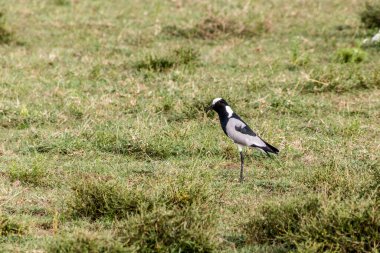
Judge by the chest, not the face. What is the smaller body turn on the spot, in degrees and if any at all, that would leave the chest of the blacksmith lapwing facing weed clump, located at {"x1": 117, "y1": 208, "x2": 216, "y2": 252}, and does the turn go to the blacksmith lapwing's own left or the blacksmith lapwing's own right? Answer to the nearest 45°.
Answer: approximately 90° to the blacksmith lapwing's own left

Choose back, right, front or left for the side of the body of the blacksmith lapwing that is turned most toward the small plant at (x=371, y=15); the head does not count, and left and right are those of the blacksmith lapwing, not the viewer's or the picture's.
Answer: right

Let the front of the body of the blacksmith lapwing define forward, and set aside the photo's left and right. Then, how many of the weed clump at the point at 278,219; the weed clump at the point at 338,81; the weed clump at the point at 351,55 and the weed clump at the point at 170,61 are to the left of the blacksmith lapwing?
1

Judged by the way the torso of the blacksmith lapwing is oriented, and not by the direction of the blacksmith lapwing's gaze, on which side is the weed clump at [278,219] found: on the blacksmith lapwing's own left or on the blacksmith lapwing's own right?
on the blacksmith lapwing's own left

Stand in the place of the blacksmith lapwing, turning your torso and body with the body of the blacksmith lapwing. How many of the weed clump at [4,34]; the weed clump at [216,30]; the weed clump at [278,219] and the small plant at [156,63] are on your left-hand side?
1

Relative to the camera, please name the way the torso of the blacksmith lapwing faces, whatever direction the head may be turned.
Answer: to the viewer's left

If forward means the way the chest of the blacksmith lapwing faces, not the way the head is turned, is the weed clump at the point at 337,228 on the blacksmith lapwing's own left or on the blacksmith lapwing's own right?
on the blacksmith lapwing's own left

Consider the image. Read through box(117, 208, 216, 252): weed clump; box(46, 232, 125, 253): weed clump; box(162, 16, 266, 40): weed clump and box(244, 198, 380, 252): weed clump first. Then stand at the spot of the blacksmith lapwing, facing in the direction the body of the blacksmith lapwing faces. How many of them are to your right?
1

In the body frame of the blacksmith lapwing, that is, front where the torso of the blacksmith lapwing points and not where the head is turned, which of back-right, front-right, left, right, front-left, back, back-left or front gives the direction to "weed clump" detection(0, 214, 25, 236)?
front-left

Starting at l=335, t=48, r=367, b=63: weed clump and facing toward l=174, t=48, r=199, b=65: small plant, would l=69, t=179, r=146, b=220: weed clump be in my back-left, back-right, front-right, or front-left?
front-left

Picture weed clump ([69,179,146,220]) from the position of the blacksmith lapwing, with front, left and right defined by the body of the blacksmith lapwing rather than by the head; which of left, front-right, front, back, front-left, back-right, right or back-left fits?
front-left

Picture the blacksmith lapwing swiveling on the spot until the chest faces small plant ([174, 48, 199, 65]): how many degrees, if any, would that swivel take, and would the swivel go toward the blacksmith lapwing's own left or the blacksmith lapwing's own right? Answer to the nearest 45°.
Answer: approximately 90° to the blacksmith lapwing's own right

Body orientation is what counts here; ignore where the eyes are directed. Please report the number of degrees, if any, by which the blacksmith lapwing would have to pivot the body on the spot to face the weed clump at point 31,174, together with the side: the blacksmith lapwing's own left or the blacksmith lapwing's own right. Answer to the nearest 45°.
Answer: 0° — it already faces it

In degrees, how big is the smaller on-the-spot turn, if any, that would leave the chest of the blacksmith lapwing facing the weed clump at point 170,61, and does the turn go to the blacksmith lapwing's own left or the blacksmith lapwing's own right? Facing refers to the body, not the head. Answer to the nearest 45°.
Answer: approximately 90° to the blacksmith lapwing's own right
